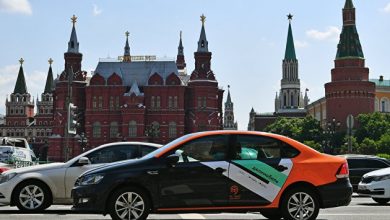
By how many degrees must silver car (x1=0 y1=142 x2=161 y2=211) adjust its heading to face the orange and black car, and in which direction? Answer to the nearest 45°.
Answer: approximately 135° to its left

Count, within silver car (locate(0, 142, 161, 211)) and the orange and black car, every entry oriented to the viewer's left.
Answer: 2

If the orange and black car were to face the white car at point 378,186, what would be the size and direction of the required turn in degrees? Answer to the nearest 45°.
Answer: approximately 135° to its right

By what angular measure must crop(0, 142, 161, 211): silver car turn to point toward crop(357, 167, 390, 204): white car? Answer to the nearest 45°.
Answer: approximately 180°

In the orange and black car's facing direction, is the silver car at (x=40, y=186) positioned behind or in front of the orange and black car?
in front

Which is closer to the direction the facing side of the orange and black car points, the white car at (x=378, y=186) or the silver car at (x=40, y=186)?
the silver car

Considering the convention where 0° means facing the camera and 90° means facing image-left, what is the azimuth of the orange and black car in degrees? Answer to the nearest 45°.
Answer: approximately 90°

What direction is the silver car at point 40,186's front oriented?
to the viewer's left
